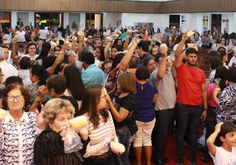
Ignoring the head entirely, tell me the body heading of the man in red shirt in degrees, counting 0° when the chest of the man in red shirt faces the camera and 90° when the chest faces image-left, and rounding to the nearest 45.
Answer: approximately 0°

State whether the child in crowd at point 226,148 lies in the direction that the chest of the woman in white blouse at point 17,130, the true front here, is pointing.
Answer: no

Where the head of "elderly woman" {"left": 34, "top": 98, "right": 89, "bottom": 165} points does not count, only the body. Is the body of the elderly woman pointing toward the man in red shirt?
no

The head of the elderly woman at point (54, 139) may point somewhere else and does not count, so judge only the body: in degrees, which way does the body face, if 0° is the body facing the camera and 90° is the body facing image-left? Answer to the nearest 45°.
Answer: approximately 315°

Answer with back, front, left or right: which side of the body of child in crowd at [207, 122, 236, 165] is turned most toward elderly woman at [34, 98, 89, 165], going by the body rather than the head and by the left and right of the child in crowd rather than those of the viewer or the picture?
right

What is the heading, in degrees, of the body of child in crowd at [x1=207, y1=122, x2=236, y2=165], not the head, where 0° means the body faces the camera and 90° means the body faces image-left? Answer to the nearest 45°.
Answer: approximately 315°

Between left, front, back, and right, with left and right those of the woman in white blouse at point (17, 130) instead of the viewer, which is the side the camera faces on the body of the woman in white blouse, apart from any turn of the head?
front

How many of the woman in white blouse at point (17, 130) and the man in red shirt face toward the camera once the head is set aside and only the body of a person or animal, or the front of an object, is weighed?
2

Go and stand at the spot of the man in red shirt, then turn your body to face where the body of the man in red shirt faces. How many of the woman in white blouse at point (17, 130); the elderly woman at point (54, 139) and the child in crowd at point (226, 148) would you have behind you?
0

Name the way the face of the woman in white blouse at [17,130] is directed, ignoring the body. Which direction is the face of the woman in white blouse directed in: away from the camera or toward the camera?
toward the camera

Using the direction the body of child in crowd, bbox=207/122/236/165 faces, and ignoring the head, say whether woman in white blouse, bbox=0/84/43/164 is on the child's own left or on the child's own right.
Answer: on the child's own right

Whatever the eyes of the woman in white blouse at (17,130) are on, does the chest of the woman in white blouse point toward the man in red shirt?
no
